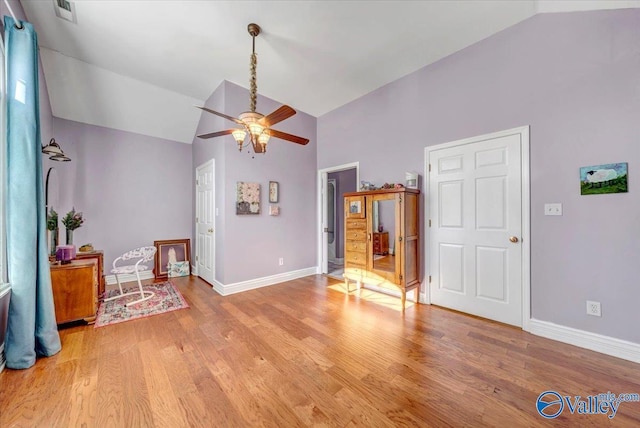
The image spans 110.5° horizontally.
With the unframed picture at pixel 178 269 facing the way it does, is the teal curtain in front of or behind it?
in front

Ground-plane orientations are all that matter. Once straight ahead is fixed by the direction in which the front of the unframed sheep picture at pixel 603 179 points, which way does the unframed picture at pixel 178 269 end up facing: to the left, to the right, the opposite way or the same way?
to the left

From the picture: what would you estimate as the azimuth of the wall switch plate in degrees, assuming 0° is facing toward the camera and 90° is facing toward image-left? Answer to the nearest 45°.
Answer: approximately 0°

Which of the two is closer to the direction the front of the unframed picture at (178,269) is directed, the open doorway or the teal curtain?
the teal curtain

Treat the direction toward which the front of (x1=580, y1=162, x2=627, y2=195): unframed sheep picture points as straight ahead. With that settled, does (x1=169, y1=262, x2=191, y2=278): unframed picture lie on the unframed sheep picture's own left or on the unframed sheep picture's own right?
on the unframed sheep picture's own right

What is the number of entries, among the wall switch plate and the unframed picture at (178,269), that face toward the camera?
2

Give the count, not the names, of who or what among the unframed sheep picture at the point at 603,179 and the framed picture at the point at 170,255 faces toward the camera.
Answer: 2

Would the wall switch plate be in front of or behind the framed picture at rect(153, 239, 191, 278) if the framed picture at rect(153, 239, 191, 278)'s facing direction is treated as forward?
in front

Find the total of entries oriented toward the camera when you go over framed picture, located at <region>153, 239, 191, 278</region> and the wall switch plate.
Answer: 2

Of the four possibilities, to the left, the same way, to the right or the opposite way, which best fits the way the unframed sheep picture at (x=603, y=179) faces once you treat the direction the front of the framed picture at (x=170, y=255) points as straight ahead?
to the right
